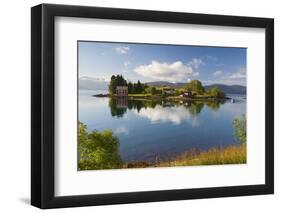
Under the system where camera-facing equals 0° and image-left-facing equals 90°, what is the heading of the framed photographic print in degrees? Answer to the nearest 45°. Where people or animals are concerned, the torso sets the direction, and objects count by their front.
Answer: approximately 315°
